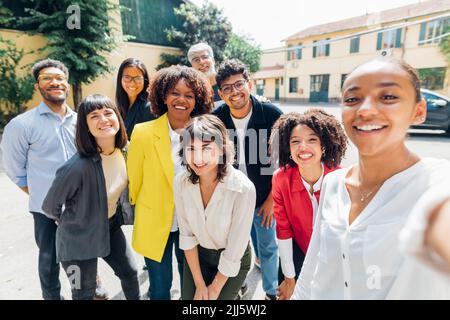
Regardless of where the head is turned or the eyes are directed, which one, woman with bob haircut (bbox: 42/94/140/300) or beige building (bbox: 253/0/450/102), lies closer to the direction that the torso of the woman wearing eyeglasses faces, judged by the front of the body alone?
the woman with bob haircut

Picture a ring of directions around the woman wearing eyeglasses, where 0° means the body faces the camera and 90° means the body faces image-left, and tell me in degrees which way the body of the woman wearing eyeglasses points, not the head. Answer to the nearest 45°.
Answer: approximately 0°

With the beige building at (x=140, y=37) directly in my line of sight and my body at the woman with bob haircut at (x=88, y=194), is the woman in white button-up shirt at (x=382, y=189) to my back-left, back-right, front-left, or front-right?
back-right

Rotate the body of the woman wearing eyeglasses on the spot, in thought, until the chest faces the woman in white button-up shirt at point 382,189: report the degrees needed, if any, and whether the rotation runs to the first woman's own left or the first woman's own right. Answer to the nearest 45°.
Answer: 0° — they already face them

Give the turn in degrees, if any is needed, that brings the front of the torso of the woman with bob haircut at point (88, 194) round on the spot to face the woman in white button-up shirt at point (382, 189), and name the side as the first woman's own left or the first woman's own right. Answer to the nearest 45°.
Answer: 0° — they already face them

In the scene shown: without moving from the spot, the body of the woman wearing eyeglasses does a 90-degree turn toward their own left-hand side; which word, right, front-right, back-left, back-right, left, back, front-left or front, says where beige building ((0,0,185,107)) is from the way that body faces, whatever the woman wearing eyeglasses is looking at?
left

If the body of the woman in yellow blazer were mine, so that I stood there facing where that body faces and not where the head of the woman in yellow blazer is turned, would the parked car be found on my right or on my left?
on my left

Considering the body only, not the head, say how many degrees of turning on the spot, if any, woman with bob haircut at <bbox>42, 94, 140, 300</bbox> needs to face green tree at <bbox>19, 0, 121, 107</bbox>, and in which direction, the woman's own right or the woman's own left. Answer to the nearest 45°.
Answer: approximately 135° to the woman's own left

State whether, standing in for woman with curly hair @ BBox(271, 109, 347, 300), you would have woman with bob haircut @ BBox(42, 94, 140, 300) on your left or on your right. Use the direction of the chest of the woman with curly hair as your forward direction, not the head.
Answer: on your right
